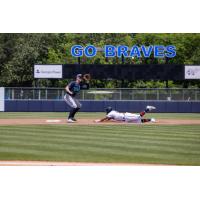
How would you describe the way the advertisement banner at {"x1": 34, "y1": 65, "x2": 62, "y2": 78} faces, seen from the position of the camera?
facing the viewer

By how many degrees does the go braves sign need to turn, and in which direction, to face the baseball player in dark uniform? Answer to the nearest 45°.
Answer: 0° — it already faces them

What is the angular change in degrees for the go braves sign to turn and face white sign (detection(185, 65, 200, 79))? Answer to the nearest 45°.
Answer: approximately 90° to its left

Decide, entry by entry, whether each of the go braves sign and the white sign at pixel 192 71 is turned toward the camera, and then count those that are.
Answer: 2

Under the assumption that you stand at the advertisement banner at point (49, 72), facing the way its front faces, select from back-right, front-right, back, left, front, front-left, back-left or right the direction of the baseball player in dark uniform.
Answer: front

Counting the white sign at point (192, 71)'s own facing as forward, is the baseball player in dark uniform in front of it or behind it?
in front

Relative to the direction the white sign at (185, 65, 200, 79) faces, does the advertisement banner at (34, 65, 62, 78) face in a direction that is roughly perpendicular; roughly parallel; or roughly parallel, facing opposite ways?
roughly parallel

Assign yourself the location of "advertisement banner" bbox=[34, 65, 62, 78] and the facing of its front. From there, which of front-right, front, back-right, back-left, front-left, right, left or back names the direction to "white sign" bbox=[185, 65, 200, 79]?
front-left

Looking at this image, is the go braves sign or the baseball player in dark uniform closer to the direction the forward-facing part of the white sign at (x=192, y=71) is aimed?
the baseball player in dark uniform

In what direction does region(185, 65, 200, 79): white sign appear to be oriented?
toward the camera

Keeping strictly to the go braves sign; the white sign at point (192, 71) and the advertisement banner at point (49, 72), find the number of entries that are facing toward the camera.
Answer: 3

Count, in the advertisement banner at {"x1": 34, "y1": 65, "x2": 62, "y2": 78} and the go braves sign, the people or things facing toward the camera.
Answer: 2
